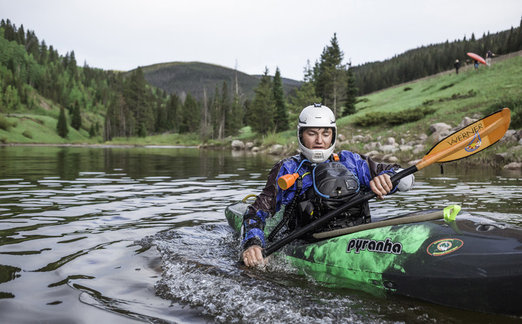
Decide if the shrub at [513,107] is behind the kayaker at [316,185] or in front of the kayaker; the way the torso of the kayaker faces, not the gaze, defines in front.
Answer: behind

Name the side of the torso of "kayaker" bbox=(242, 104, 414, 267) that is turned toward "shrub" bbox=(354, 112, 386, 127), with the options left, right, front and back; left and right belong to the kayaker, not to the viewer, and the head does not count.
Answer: back

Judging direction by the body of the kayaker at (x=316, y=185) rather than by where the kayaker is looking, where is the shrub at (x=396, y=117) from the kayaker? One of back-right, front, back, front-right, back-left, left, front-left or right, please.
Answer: back

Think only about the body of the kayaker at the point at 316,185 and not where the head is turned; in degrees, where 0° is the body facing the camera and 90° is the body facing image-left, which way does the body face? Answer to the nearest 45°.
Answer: approximately 0°
